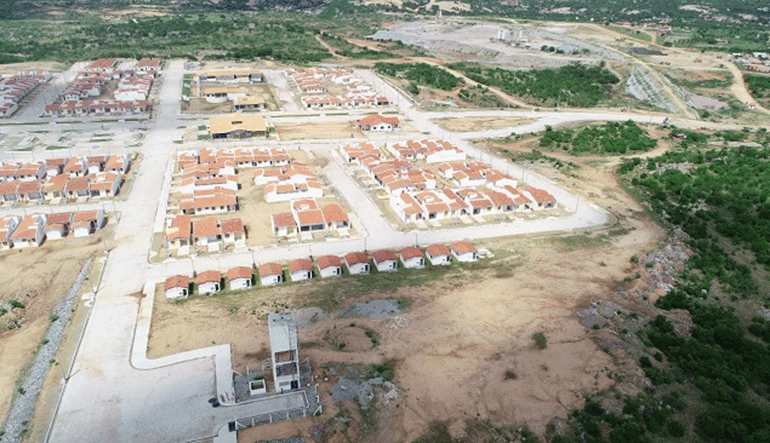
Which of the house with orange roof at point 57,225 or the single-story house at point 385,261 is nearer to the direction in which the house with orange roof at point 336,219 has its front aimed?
the single-story house

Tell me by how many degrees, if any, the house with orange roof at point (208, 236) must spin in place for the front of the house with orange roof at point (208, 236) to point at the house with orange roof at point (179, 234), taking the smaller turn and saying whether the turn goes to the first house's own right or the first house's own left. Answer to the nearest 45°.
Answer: approximately 90° to the first house's own right

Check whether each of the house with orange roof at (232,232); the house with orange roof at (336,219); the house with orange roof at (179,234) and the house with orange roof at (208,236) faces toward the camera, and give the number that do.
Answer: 4

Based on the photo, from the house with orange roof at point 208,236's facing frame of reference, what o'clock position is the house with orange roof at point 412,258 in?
the house with orange roof at point 412,258 is roughly at 10 o'clock from the house with orange roof at point 208,236.

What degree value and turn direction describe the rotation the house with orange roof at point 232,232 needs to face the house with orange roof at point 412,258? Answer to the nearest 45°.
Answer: approximately 45° to its left

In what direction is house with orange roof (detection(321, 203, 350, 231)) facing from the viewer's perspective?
toward the camera

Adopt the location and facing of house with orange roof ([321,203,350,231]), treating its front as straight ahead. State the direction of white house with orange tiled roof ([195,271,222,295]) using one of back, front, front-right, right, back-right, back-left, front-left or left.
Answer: front-right

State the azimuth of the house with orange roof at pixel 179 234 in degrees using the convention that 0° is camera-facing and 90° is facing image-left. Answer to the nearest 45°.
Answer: approximately 0°

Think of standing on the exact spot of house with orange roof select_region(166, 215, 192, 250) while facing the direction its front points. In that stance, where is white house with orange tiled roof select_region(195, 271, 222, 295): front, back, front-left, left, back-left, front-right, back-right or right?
front

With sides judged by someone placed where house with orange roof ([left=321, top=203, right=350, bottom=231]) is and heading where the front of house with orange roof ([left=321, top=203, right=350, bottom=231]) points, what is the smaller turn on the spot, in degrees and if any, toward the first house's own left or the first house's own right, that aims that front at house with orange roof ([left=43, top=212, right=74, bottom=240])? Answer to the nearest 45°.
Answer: approximately 90° to the first house's own right

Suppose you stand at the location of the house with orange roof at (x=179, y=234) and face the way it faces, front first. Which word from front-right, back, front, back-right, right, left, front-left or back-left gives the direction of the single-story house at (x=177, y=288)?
front

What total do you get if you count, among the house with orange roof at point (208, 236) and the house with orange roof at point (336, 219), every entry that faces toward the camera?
2

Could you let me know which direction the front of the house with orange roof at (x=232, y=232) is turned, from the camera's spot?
facing the viewer

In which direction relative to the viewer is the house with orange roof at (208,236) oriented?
toward the camera

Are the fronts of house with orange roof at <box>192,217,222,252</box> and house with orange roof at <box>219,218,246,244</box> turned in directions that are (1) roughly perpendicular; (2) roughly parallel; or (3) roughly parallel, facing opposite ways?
roughly parallel

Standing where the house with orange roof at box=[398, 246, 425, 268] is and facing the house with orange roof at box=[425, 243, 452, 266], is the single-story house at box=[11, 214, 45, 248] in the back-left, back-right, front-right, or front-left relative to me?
back-left

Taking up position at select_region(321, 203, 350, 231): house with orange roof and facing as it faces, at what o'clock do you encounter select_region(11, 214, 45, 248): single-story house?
The single-story house is roughly at 3 o'clock from the house with orange roof.

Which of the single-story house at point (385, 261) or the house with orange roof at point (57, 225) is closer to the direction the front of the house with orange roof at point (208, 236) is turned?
the single-story house

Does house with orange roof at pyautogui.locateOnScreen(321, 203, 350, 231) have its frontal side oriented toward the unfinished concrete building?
yes

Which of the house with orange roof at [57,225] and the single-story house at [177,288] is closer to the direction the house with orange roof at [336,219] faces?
the single-story house

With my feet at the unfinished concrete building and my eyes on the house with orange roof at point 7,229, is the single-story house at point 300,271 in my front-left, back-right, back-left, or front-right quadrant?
front-right
